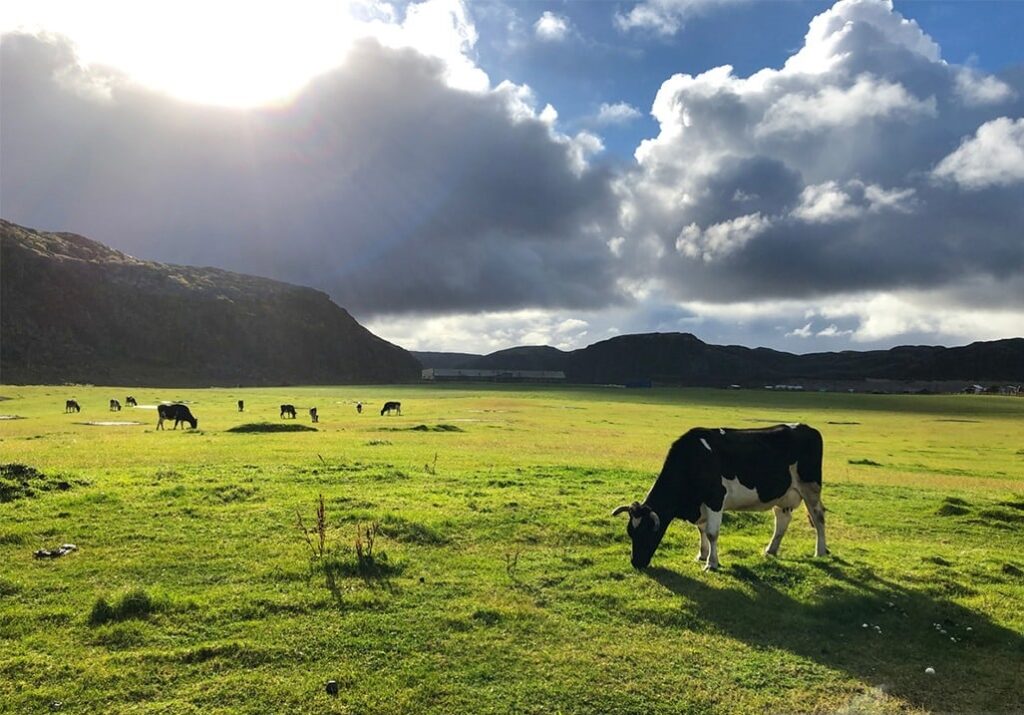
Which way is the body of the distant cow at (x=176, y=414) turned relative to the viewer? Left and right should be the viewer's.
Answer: facing to the right of the viewer

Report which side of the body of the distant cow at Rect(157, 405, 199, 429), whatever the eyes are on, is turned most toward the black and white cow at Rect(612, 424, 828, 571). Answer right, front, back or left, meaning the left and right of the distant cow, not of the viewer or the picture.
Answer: right
